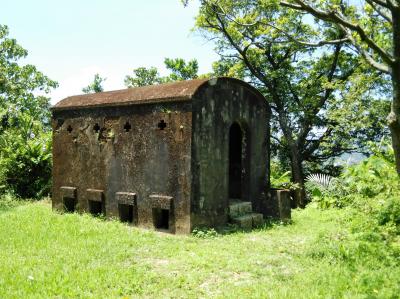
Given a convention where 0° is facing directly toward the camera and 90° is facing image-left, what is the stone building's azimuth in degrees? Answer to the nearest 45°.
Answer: approximately 315°

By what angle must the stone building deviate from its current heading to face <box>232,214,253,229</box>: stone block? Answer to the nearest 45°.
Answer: approximately 45° to its left

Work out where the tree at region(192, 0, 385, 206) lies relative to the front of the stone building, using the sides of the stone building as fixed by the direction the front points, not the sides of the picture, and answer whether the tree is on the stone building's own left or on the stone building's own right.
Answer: on the stone building's own left

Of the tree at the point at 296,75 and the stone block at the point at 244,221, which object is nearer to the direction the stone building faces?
the stone block
